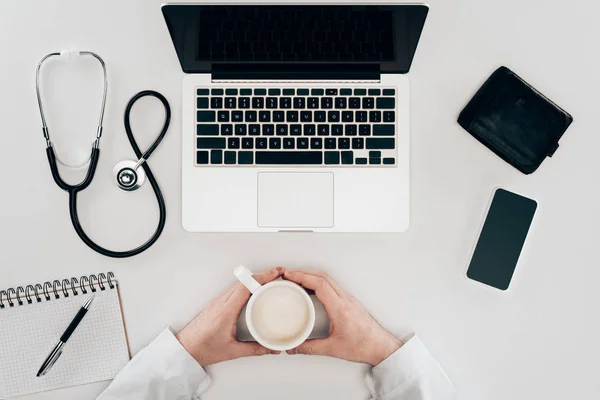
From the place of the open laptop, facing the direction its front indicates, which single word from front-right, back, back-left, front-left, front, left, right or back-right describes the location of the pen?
right

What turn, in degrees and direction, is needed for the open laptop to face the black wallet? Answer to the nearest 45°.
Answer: approximately 90° to its left

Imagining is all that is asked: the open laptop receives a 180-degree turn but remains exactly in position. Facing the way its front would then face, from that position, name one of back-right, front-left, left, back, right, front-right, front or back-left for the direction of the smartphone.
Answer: right

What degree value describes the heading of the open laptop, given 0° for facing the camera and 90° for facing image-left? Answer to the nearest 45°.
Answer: approximately 0°
